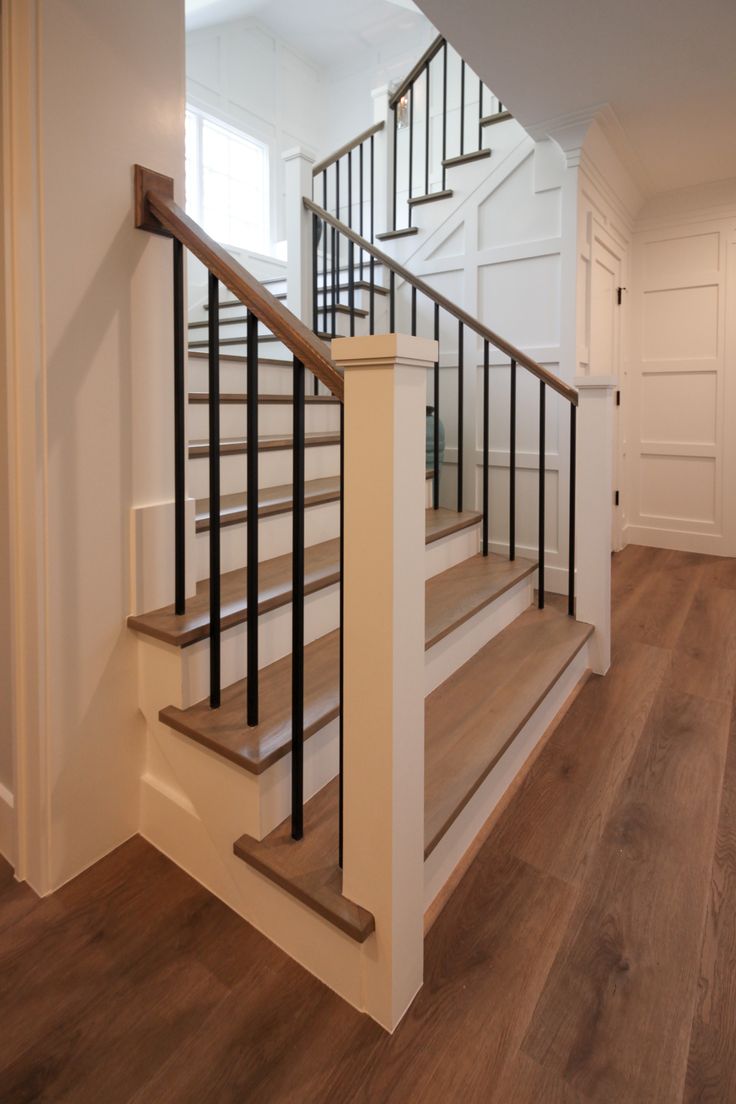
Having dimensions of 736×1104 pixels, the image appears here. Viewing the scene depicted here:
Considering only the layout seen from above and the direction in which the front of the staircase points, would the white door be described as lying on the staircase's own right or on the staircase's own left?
on the staircase's own left

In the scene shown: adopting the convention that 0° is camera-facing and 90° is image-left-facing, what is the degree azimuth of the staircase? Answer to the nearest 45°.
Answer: approximately 315°
